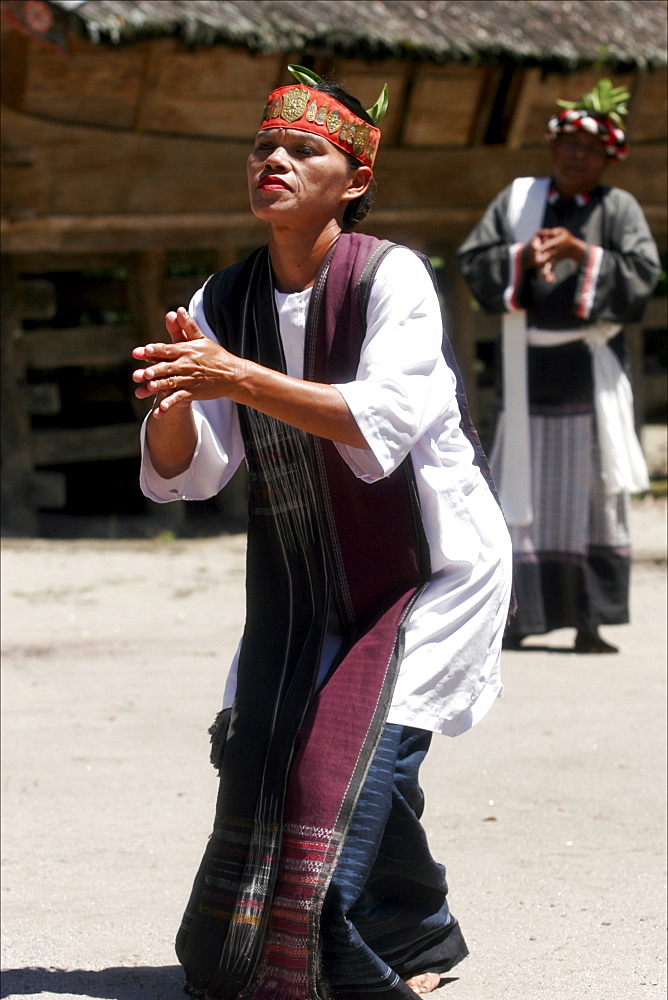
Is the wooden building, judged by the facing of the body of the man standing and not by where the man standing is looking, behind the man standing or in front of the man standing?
behind

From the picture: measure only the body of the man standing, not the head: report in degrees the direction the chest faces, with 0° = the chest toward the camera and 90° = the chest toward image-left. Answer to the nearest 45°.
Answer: approximately 0°
